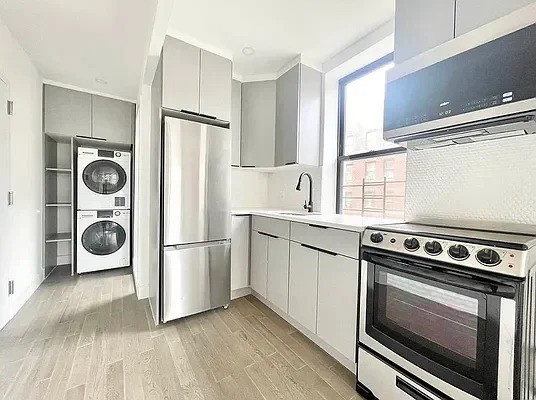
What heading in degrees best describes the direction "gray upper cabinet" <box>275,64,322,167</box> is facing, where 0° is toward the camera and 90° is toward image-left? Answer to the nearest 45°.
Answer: approximately 45°

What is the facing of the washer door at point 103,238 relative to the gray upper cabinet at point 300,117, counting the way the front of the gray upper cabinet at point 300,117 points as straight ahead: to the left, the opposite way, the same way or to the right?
to the left

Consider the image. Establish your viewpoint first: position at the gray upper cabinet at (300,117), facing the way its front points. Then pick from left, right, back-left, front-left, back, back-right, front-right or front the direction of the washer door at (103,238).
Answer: front-right

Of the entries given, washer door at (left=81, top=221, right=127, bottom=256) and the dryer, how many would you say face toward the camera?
2

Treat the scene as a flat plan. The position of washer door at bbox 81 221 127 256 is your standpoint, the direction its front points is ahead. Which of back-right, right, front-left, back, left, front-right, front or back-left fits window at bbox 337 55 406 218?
front-left

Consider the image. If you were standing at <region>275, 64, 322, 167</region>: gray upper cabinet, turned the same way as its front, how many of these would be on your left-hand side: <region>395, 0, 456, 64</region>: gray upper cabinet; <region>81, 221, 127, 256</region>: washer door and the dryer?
1

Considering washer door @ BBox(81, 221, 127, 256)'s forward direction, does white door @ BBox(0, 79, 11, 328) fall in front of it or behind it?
in front

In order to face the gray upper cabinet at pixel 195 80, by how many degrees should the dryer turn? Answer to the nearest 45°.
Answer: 0° — it already faces it

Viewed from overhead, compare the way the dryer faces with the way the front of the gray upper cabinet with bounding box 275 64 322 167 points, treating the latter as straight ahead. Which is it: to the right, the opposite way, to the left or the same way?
to the left

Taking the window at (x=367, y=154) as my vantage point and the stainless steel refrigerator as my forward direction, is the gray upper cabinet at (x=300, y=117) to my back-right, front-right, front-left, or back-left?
front-right

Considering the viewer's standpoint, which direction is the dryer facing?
facing the viewer

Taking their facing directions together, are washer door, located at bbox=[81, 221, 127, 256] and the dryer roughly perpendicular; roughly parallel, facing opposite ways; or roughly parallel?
roughly parallel

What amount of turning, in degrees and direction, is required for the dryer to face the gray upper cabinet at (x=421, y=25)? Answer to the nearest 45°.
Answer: approximately 45° to its left

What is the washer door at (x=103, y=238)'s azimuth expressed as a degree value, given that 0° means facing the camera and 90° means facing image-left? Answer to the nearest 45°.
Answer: approximately 0°

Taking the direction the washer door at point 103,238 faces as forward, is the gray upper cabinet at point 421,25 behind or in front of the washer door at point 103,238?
in front
